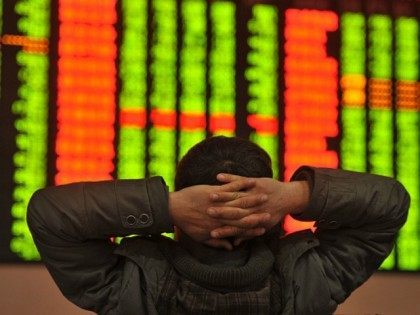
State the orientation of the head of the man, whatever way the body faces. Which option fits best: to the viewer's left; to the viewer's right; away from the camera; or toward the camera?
away from the camera

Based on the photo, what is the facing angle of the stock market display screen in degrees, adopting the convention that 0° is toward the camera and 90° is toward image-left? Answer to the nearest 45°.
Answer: approximately 0°

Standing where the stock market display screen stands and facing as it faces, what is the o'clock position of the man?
The man is roughly at 12 o'clock from the stock market display screen.
